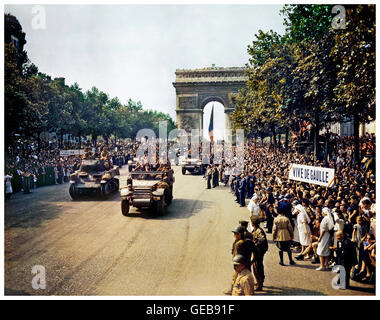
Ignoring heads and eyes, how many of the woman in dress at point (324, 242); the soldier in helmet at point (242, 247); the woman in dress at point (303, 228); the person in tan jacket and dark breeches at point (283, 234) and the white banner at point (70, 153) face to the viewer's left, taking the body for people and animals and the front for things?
3

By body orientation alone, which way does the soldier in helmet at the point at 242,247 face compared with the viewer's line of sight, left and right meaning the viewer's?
facing to the left of the viewer

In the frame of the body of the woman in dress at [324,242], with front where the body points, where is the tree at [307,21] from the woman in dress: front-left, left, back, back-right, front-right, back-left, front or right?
right

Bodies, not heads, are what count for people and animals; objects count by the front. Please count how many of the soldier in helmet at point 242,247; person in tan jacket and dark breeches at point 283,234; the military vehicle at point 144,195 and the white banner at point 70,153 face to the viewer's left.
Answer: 1

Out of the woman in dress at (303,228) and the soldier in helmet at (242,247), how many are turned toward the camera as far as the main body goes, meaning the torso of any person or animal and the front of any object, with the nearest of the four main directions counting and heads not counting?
0

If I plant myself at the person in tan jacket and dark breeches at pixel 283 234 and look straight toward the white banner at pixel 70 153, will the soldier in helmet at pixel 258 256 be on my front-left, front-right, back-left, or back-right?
back-left

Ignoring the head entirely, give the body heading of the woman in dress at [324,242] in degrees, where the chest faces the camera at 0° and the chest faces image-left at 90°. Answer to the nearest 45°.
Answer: approximately 90°

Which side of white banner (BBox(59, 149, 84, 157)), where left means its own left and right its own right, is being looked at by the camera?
front

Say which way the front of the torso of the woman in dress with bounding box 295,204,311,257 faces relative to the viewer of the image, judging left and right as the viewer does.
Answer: facing to the left of the viewer
